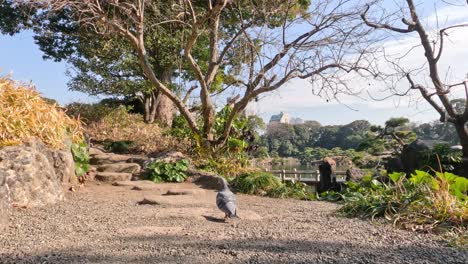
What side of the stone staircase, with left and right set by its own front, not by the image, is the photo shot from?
front

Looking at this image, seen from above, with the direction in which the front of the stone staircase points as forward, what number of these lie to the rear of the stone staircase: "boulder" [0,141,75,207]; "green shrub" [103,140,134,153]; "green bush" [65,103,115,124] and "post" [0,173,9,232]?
2

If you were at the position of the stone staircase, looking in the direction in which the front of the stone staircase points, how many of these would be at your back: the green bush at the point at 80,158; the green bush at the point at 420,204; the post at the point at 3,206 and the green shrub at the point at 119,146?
1

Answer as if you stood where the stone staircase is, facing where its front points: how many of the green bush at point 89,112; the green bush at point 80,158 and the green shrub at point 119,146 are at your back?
2

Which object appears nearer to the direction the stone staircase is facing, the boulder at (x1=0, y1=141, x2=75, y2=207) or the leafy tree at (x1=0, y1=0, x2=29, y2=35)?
the boulder

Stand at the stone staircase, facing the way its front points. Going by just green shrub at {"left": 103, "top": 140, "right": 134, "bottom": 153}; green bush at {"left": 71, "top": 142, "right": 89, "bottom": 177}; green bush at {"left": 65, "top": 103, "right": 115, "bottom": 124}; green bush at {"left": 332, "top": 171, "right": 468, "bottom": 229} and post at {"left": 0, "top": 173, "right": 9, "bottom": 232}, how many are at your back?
2

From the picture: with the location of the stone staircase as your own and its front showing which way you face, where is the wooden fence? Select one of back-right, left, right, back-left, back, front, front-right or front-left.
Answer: back-left

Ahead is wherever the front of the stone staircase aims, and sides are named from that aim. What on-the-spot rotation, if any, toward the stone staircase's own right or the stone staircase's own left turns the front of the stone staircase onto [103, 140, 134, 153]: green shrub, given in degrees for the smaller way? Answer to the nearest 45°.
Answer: approximately 180°

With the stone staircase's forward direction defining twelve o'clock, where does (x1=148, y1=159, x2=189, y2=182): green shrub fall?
The green shrub is roughly at 10 o'clock from the stone staircase.

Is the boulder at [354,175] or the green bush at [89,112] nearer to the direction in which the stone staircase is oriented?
the boulder

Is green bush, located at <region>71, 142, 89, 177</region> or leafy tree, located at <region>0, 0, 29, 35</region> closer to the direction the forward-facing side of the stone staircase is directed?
the green bush

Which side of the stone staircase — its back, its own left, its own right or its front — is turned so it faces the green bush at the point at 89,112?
back

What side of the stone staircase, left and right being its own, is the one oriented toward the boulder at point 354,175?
left
